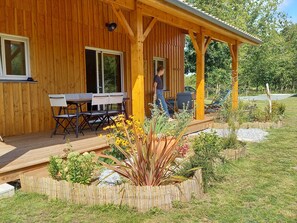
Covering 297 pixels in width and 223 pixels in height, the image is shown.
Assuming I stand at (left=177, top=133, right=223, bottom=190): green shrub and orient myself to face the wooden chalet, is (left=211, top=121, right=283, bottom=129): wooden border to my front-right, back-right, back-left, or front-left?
front-right

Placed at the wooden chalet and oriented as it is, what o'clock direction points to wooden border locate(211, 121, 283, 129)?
The wooden border is roughly at 10 o'clock from the wooden chalet.

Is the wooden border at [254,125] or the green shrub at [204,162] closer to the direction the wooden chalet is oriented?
the green shrub

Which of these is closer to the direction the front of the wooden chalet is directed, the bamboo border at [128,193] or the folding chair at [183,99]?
the bamboo border

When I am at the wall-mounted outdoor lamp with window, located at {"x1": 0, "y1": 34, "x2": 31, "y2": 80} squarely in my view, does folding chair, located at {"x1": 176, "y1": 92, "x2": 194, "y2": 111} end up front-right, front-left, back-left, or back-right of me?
back-left

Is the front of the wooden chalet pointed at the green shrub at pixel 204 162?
yes

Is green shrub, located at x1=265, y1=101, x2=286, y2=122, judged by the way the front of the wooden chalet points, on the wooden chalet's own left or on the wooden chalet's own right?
on the wooden chalet's own left

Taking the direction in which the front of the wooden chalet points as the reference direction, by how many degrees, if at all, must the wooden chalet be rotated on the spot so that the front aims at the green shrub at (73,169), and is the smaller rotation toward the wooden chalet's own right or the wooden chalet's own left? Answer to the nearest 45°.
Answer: approximately 45° to the wooden chalet's own right

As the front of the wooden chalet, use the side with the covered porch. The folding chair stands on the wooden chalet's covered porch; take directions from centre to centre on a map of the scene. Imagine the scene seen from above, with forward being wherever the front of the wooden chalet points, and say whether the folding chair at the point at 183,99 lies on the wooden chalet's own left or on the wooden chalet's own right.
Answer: on the wooden chalet's own left
